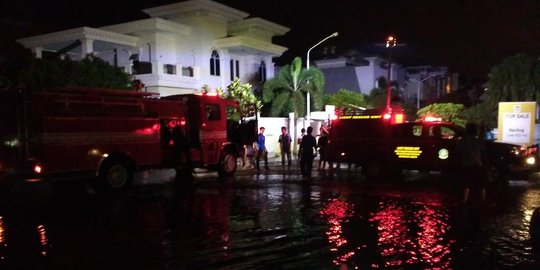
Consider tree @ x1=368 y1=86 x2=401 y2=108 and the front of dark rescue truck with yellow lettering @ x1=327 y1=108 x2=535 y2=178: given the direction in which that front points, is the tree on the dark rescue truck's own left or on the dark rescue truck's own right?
on the dark rescue truck's own left

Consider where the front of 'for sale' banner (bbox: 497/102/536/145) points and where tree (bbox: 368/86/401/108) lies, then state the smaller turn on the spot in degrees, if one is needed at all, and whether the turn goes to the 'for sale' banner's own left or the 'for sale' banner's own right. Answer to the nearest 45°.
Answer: approximately 135° to the 'for sale' banner's own right

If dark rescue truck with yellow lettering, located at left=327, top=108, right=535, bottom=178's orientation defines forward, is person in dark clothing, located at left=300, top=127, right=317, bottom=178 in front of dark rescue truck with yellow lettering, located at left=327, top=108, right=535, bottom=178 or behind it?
behind

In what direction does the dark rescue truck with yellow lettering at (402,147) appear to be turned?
to the viewer's right

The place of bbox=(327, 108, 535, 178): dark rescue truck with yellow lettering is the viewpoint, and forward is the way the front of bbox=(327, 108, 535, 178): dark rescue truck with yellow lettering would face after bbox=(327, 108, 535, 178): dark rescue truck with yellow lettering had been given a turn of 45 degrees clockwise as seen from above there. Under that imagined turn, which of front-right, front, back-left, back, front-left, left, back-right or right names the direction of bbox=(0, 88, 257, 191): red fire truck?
right

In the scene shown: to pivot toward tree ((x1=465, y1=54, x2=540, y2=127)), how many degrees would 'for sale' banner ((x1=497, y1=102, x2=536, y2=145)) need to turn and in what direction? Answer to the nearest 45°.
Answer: approximately 180°

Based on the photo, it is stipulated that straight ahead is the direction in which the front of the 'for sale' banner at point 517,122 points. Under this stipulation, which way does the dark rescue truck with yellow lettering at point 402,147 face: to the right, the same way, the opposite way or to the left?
to the left

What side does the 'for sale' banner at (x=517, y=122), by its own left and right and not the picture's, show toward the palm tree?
right

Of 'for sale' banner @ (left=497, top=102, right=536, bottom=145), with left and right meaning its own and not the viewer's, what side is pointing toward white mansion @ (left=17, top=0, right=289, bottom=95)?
right

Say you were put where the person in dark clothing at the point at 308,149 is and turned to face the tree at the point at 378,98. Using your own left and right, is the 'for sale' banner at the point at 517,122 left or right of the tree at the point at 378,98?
right

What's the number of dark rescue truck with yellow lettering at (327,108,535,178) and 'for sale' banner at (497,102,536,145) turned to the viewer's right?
1

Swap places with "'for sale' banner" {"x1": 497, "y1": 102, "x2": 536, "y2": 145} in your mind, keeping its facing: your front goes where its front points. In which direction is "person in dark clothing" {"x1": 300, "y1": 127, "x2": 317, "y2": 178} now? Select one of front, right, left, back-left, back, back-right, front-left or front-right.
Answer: front-right

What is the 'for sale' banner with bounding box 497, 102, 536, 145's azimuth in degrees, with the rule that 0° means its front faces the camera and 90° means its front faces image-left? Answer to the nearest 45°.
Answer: approximately 0°
